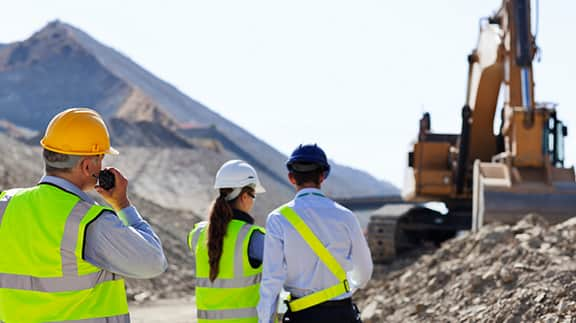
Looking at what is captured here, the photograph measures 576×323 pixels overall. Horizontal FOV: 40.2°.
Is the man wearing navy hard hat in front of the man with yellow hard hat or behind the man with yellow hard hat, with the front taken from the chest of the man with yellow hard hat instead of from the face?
in front

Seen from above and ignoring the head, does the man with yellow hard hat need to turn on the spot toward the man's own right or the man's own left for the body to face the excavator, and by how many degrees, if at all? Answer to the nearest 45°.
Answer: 0° — they already face it

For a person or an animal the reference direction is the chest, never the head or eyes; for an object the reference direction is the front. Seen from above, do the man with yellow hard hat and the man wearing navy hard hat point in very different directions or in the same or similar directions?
same or similar directions

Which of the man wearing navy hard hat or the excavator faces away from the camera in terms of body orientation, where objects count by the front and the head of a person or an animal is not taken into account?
the man wearing navy hard hat

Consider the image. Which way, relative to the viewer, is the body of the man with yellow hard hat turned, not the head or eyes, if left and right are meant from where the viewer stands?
facing away from the viewer and to the right of the viewer

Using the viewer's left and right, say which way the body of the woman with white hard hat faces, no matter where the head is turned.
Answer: facing away from the viewer and to the right of the viewer

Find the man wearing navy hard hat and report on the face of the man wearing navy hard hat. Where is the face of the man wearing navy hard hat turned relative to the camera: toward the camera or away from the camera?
away from the camera

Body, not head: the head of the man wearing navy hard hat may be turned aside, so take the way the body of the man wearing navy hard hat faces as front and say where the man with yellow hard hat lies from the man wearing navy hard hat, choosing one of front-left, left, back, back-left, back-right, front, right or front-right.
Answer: back-left

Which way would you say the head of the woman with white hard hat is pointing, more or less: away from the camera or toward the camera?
away from the camera

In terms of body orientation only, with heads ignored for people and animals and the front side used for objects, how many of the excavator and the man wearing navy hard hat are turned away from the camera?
1

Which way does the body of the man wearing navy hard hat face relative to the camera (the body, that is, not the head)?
away from the camera
